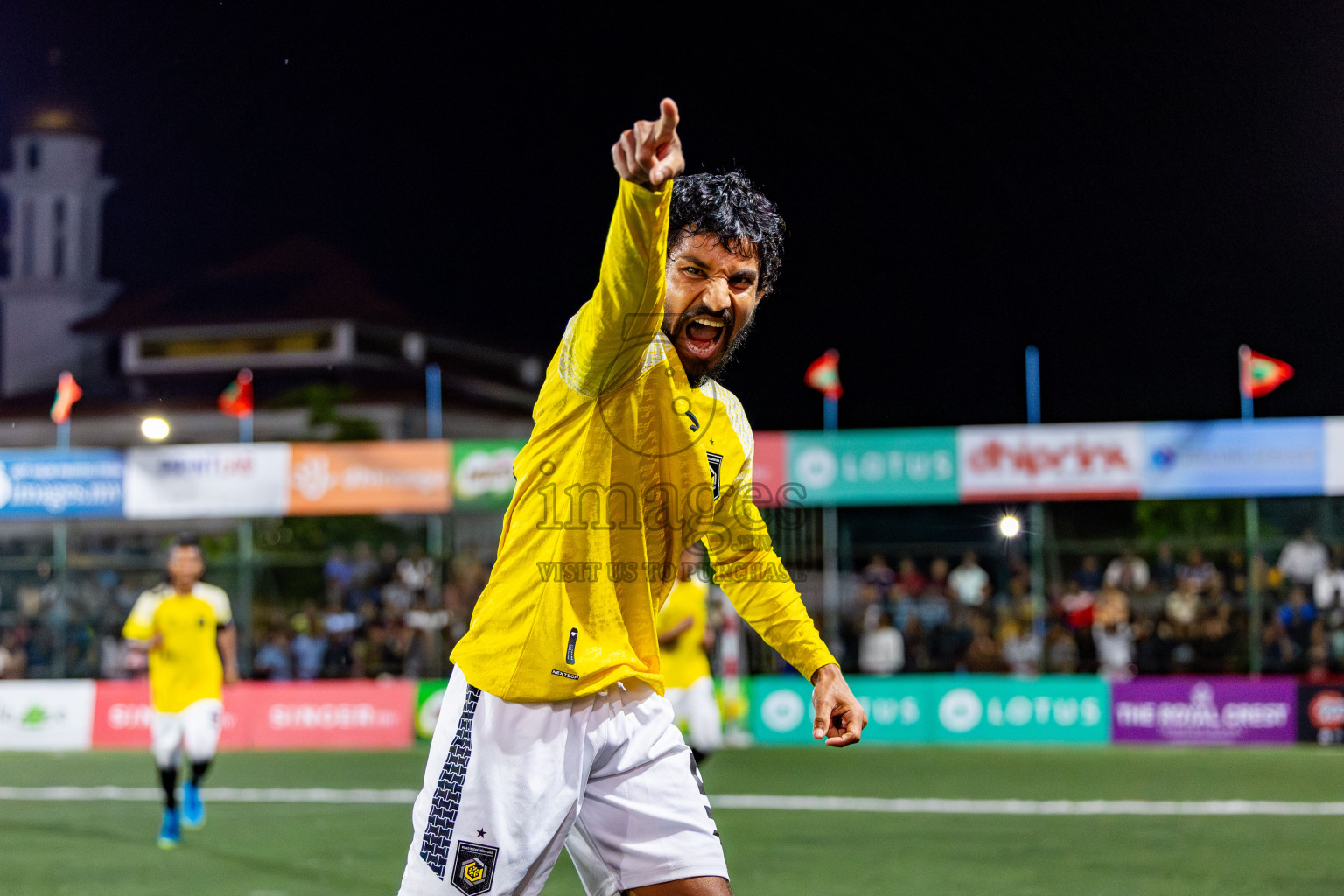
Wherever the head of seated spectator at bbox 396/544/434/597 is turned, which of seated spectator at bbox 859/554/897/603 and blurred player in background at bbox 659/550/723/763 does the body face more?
the blurred player in background

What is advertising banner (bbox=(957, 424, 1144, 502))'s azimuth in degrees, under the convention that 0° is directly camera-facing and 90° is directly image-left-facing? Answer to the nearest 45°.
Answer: approximately 0°

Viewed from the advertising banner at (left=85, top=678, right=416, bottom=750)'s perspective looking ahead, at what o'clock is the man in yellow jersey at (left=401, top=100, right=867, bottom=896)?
The man in yellow jersey is roughly at 12 o'clock from the advertising banner.

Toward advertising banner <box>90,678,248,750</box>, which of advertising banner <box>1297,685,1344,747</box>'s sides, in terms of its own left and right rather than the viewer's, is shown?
right

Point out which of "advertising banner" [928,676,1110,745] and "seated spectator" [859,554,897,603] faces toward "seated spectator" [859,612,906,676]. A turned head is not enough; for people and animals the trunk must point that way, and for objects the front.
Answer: "seated spectator" [859,554,897,603]

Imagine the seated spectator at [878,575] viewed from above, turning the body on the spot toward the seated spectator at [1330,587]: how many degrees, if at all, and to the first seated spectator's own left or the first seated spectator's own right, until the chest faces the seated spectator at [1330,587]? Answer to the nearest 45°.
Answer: approximately 90° to the first seated spectator's own left

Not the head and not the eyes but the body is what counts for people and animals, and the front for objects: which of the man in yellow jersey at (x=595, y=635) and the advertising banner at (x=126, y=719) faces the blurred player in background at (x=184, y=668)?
the advertising banner

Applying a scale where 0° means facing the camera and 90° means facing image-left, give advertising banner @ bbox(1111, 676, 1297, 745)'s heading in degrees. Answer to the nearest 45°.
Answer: approximately 0°

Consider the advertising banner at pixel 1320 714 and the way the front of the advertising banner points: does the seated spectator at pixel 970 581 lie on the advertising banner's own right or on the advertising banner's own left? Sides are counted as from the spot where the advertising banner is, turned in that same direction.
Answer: on the advertising banner's own right

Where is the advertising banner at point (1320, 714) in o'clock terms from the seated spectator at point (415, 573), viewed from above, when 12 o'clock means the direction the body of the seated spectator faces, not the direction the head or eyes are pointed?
The advertising banner is roughly at 10 o'clock from the seated spectator.

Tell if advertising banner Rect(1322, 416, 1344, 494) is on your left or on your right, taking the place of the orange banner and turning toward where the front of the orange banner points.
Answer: on your left
